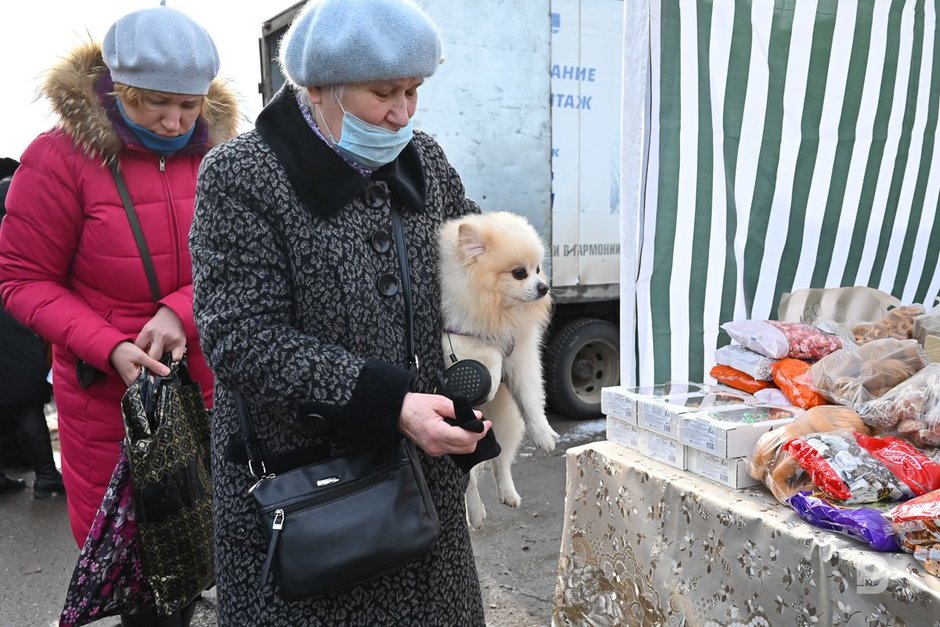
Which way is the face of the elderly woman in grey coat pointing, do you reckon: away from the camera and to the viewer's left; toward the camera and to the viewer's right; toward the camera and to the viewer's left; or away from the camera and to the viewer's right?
toward the camera and to the viewer's right

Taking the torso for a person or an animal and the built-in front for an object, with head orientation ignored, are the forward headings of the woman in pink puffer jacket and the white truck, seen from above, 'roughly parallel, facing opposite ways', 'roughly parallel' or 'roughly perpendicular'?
roughly perpendicular

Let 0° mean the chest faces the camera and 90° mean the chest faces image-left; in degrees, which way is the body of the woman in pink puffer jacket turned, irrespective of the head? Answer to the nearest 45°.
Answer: approximately 315°
